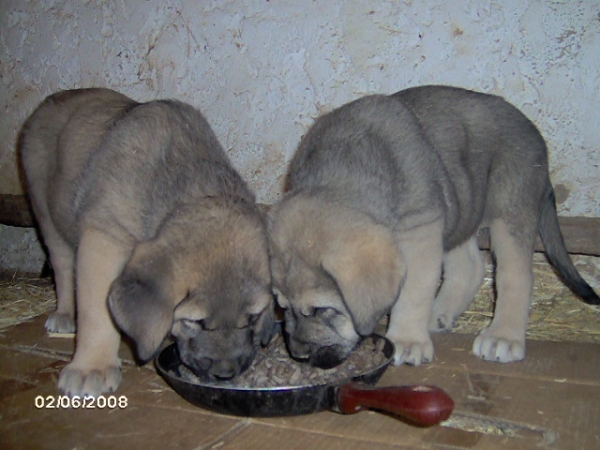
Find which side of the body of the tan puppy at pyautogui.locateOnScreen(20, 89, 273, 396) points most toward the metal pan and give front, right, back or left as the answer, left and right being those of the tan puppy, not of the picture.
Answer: front

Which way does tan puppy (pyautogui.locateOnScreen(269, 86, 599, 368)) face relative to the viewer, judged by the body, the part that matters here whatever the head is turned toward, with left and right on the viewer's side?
facing the viewer and to the left of the viewer

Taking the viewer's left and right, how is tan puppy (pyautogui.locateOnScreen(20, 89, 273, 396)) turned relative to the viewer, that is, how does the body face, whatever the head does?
facing the viewer and to the right of the viewer

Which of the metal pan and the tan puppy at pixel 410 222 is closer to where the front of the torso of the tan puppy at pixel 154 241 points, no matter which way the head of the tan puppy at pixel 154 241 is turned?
the metal pan

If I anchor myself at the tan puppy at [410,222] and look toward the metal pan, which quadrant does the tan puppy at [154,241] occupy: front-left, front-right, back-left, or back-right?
front-right

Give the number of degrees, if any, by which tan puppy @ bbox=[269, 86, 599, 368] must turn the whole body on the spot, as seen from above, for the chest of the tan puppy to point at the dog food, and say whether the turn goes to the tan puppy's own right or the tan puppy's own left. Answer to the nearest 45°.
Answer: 0° — it already faces it

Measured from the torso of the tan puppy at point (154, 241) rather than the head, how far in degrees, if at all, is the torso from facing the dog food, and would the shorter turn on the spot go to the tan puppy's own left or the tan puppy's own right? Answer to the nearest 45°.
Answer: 0° — it already faces it

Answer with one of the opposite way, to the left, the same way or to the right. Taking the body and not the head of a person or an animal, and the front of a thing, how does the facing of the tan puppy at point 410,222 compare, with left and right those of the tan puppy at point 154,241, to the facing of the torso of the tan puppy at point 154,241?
to the right

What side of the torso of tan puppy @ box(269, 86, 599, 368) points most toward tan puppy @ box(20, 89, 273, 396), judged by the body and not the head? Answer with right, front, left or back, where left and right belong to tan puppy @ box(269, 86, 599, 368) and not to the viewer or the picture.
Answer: front

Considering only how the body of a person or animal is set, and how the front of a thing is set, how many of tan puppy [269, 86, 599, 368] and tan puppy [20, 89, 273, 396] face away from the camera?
0

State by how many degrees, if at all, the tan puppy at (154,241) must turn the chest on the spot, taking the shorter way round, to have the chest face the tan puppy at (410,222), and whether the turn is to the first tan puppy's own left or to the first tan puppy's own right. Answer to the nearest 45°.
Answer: approximately 45° to the first tan puppy's own left
